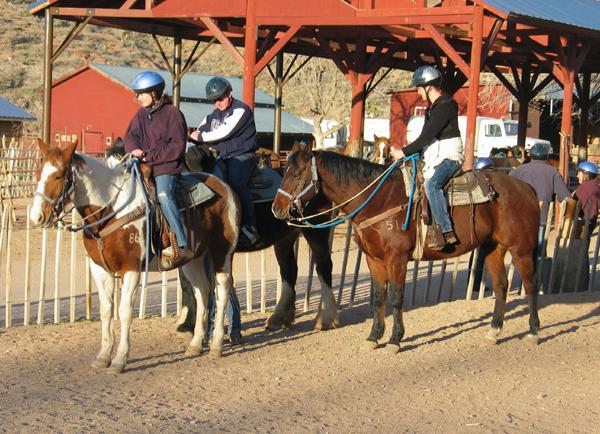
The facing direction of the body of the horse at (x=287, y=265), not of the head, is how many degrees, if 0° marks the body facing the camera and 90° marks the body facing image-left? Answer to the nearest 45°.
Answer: approximately 90°

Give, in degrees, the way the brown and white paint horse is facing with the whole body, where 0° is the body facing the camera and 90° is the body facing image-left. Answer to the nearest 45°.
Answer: approximately 45°

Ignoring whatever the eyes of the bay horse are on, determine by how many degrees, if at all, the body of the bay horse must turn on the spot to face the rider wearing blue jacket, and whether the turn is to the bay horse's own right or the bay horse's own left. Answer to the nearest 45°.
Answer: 0° — it already faces them

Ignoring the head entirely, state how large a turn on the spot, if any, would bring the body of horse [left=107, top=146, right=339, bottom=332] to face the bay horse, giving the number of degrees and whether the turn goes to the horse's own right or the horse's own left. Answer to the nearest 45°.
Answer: approximately 135° to the horse's own left

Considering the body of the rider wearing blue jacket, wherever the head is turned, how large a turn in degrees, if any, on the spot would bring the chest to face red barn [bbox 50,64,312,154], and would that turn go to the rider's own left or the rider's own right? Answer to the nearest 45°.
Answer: approximately 135° to the rider's own right

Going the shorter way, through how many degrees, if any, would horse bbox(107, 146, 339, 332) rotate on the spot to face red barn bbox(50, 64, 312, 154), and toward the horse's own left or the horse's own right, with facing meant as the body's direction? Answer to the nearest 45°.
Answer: approximately 90° to the horse's own right

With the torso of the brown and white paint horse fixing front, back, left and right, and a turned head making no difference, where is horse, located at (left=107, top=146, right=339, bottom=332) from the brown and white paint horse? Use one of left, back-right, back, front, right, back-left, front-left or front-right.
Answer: back

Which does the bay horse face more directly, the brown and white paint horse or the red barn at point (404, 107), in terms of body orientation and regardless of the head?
the brown and white paint horse

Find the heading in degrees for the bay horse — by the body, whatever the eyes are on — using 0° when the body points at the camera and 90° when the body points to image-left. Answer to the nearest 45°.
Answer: approximately 90°

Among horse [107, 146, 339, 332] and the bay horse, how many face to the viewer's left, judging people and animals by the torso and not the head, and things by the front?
2

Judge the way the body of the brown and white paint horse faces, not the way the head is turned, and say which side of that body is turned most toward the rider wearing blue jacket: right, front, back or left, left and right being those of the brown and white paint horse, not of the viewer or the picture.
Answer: back
